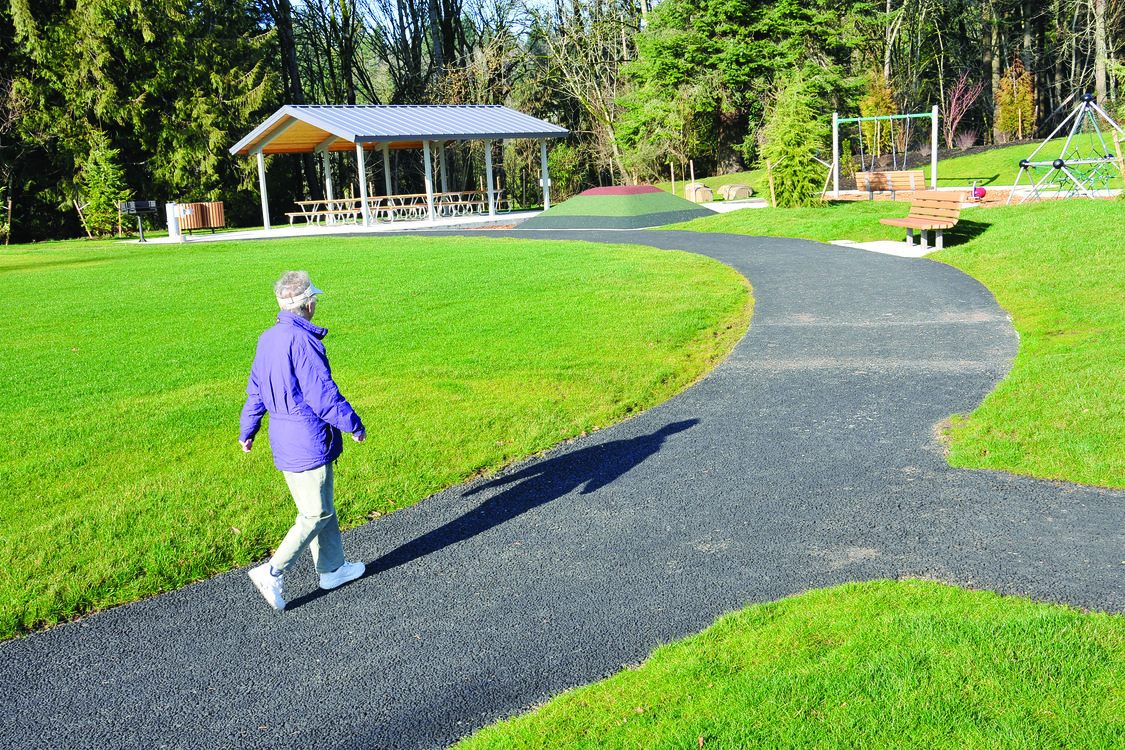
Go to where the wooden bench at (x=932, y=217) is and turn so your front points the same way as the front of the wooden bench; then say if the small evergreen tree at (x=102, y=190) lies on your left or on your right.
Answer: on your right

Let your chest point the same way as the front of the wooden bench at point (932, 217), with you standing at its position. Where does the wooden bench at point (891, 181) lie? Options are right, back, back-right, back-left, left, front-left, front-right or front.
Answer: back-right

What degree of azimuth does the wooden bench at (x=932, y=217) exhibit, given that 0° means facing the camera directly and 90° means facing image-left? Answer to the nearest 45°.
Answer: approximately 45°

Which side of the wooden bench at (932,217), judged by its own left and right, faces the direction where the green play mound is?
right
